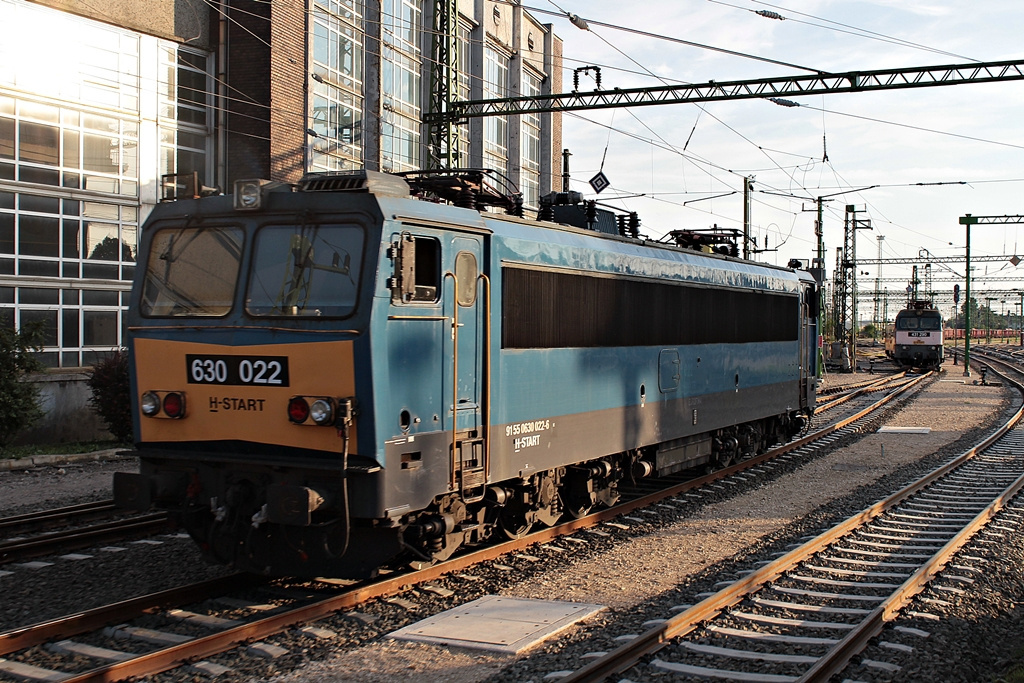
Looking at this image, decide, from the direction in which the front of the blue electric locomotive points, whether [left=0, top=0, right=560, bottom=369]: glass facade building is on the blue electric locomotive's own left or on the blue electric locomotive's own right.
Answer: on the blue electric locomotive's own right

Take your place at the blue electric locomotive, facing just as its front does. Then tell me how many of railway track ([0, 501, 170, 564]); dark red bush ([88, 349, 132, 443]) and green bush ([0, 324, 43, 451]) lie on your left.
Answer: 0

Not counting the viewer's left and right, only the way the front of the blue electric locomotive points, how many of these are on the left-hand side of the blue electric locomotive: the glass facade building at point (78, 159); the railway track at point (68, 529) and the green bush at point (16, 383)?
0

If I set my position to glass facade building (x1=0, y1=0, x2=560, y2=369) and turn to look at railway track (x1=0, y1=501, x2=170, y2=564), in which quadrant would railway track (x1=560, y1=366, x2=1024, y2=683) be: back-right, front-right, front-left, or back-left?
front-left

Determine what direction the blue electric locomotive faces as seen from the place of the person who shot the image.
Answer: facing the viewer and to the left of the viewer

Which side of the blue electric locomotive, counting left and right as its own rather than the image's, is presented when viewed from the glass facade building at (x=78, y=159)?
right

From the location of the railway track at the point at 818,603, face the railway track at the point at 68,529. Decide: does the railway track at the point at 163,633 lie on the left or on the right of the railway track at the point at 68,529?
left

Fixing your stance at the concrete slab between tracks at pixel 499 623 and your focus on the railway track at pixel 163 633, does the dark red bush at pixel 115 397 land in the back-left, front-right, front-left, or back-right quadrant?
front-right
